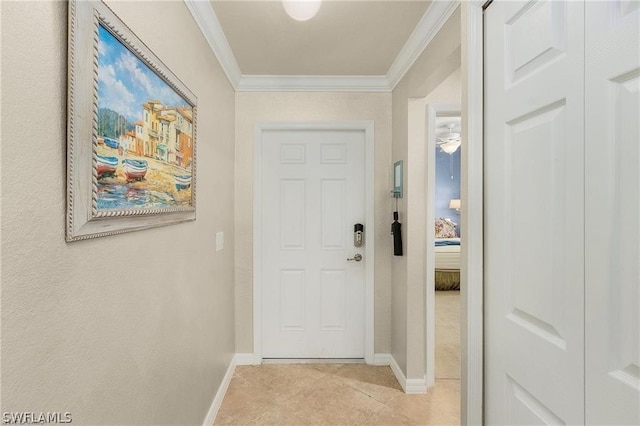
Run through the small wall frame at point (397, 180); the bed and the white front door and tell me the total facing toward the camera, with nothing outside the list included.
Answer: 2

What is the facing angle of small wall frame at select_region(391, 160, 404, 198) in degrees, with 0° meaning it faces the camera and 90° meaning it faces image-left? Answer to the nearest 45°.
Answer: approximately 90°

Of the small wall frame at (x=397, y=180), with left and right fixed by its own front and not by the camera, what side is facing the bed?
right

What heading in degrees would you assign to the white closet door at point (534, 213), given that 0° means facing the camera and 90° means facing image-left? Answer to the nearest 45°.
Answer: approximately 45°

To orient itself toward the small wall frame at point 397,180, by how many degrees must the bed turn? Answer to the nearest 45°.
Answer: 0° — it already faces it

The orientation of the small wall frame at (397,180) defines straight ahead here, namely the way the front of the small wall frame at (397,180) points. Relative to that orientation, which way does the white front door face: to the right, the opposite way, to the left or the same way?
to the left

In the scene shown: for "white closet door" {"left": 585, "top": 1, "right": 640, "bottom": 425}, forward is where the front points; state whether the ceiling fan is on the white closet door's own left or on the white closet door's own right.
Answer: on the white closet door's own right

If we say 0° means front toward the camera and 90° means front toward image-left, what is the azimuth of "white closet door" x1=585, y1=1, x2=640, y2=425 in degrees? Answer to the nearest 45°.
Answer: approximately 45°

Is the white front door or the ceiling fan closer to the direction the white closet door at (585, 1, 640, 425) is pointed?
the white front door

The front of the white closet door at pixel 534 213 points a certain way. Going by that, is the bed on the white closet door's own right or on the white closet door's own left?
on the white closet door's own right
